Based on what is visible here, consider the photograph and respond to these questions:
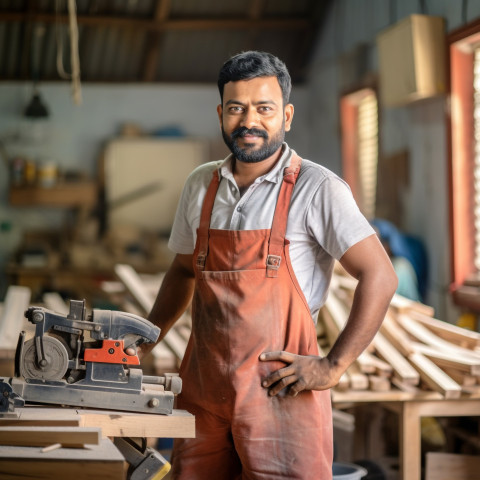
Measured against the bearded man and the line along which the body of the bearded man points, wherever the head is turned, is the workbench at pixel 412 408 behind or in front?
behind

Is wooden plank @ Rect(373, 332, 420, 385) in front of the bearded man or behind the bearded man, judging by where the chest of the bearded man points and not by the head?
behind

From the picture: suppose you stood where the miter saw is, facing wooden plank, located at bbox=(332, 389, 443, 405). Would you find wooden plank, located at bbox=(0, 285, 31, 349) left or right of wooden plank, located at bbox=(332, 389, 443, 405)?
left

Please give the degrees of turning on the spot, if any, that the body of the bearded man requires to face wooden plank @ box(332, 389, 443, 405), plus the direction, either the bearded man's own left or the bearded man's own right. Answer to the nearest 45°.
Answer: approximately 180°

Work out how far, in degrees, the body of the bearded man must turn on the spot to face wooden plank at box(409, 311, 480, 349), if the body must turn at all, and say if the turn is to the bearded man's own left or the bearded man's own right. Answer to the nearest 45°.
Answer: approximately 180°

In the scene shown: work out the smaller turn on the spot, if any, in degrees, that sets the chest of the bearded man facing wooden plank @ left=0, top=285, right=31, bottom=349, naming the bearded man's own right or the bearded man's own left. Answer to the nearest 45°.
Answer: approximately 90° to the bearded man's own right

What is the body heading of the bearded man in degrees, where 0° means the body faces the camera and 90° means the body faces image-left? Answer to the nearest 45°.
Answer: approximately 45°
